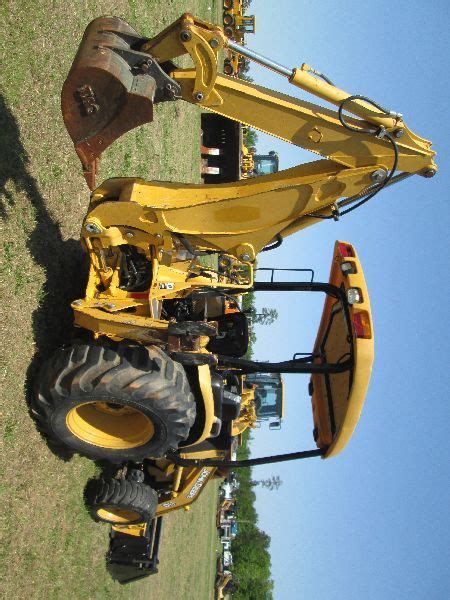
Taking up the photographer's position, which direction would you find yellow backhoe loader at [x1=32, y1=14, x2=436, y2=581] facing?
facing away from the viewer and to the right of the viewer
